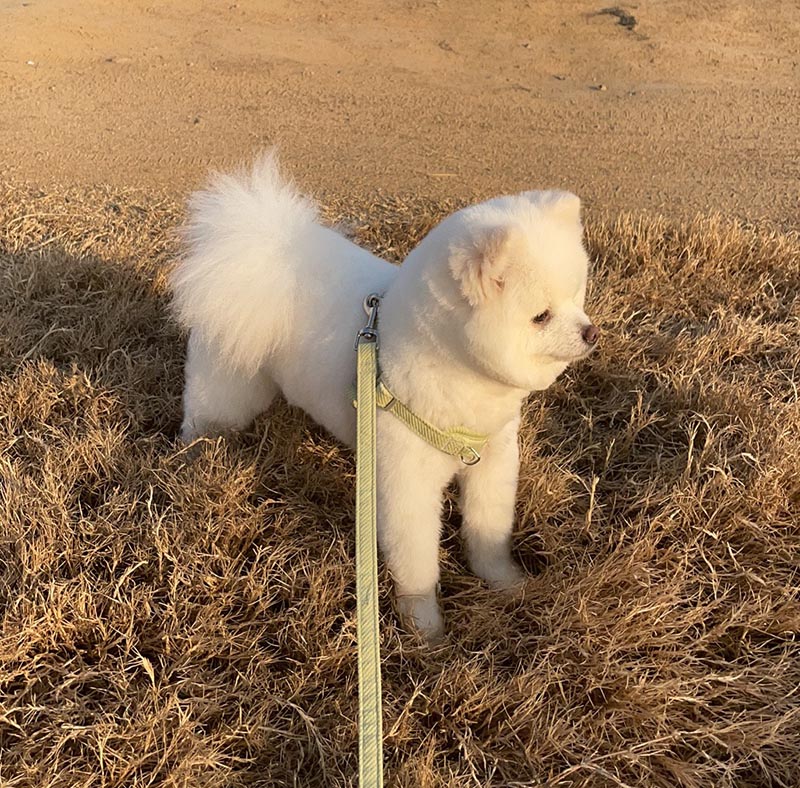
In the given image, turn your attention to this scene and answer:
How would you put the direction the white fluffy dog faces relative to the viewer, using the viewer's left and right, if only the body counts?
facing the viewer and to the right of the viewer
